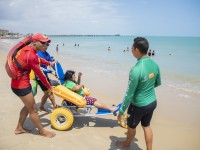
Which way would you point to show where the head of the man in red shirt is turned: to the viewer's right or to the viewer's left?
to the viewer's right

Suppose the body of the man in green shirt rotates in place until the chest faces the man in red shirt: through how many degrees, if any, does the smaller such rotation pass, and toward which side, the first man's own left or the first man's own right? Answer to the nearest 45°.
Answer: approximately 45° to the first man's own left

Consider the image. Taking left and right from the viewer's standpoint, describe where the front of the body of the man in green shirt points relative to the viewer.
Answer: facing away from the viewer and to the left of the viewer

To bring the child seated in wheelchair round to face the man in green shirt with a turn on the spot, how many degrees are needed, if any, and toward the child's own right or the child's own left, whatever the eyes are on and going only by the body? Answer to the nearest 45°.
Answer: approximately 45° to the child's own right

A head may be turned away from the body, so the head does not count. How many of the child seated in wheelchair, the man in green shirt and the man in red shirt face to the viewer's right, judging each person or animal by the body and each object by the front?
2

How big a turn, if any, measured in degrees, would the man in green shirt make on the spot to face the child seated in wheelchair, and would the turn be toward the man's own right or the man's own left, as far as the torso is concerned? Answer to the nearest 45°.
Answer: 0° — they already face them

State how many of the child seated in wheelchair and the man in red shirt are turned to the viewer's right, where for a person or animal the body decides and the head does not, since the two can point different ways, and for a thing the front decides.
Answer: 2

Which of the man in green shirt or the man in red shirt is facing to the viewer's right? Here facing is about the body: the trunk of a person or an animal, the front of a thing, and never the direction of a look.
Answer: the man in red shirt

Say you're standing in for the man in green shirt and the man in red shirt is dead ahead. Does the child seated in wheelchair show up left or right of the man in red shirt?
right

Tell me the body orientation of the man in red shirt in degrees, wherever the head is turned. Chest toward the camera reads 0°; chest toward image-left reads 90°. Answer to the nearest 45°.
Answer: approximately 270°

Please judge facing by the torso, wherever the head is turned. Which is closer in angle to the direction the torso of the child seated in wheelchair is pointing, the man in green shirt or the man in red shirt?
the man in green shirt

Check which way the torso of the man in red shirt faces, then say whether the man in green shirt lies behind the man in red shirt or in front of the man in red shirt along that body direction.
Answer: in front

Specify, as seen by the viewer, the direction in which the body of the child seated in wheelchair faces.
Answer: to the viewer's right
